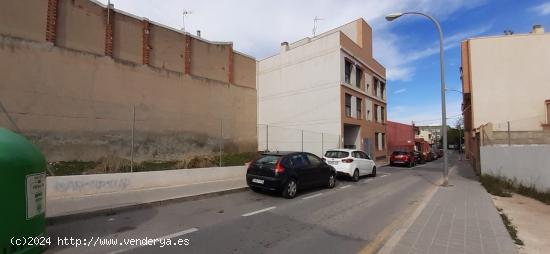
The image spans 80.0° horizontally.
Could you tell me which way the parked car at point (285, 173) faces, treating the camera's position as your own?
facing away from the viewer and to the right of the viewer

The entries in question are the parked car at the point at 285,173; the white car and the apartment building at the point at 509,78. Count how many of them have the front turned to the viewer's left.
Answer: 1

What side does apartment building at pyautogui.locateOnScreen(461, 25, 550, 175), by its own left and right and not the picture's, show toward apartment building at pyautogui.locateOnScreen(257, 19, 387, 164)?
front

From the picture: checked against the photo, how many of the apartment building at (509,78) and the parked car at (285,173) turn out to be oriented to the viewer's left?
1

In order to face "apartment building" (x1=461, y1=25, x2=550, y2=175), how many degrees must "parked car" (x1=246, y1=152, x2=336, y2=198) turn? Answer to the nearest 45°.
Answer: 0° — it already faces it

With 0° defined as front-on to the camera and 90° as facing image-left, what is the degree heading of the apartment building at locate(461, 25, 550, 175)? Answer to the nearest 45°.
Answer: approximately 90°

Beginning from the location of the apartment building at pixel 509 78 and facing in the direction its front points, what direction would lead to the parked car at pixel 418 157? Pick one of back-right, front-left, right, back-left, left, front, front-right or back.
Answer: front-right

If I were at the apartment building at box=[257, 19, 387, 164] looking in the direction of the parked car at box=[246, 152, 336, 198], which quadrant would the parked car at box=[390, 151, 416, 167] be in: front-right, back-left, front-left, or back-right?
back-left

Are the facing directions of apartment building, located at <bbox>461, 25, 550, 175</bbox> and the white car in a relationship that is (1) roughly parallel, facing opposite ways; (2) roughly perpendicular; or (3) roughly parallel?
roughly perpendicular

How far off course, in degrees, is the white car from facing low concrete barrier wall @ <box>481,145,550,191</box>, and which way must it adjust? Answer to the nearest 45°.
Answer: approximately 45° to its right

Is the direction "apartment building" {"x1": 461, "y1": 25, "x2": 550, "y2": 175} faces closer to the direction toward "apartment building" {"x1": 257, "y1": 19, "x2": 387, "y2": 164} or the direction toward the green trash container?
the apartment building

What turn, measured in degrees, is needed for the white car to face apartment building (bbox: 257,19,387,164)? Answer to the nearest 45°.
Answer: approximately 45° to its left

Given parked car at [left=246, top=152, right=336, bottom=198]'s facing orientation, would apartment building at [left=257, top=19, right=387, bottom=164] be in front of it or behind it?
in front

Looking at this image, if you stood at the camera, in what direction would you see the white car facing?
facing away from the viewer and to the right of the viewer

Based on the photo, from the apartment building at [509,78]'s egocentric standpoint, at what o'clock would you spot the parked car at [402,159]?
The parked car is roughly at 1 o'clock from the apartment building.

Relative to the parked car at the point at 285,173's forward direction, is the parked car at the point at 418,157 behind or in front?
in front
